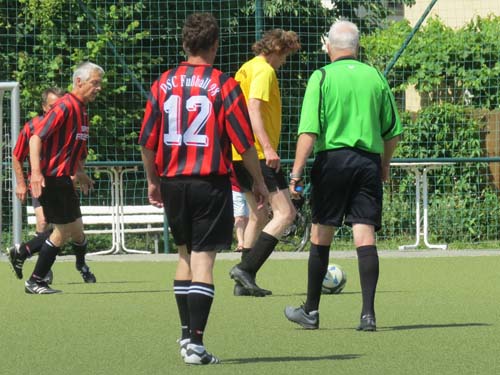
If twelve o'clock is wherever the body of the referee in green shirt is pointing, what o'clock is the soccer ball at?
The soccer ball is roughly at 12 o'clock from the referee in green shirt.

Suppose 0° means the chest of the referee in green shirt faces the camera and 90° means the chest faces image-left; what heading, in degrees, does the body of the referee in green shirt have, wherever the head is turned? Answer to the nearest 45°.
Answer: approximately 180°

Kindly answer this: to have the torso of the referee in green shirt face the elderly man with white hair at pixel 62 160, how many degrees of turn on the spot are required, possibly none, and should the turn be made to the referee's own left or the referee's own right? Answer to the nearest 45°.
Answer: approximately 45° to the referee's own left

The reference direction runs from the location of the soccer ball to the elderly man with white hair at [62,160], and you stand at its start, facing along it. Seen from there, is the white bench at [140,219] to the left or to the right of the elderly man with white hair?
right
